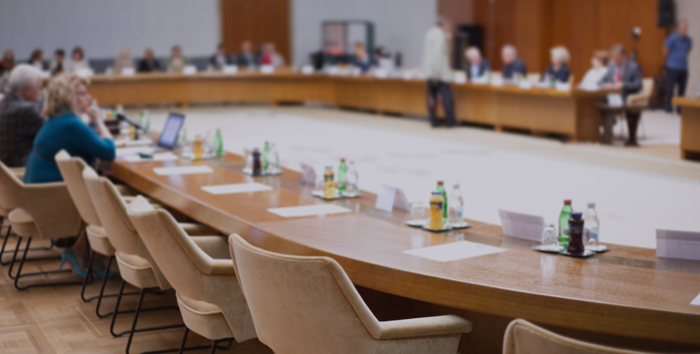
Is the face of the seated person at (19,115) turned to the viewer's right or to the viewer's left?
to the viewer's right

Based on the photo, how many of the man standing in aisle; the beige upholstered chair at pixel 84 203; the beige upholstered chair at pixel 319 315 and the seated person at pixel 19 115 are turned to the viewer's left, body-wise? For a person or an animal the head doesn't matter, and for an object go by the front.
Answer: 0

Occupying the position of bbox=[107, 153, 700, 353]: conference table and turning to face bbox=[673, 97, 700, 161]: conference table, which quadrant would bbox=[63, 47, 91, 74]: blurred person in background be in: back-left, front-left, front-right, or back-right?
front-left

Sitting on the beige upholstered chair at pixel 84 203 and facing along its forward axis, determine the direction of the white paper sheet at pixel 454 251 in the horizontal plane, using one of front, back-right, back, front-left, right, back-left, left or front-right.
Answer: right

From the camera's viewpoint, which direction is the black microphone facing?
to the viewer's left

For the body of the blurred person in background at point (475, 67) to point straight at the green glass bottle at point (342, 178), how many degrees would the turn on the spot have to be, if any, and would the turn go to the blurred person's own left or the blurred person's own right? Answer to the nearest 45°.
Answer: approximately 45° to the blurred person's own left

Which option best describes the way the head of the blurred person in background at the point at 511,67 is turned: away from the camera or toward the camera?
toward the camera

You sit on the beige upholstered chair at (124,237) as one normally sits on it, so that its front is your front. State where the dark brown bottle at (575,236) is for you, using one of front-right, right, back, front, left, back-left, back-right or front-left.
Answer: right

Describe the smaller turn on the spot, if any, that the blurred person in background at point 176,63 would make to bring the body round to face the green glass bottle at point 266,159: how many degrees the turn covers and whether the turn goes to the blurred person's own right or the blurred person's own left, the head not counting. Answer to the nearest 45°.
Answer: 0° — they already face it

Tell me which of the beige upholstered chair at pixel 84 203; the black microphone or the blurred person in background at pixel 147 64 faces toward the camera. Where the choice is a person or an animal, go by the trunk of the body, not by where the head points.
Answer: the blurred person in background

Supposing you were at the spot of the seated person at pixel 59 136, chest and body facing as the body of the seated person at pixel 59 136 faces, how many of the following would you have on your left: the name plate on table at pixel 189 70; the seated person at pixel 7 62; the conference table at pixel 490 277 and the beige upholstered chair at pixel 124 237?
2
